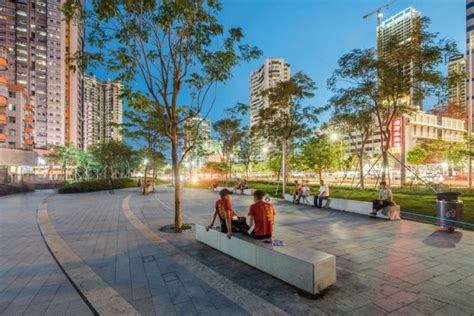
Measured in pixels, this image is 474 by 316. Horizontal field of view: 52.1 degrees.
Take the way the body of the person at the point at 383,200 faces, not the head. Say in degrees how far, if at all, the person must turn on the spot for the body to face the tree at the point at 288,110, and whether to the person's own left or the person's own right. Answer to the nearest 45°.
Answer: approximately 90° to the person's own right

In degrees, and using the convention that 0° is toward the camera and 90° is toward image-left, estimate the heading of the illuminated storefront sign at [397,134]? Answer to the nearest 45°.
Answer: approximately 0°

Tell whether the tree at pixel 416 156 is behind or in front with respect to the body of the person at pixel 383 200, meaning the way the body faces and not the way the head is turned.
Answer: behind

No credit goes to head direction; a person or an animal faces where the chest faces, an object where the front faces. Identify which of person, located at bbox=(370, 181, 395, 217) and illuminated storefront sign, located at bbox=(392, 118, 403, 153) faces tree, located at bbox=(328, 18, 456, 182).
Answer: the illuminated storefront sign

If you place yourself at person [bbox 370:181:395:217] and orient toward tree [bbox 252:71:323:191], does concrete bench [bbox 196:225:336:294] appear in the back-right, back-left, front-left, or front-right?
back-left

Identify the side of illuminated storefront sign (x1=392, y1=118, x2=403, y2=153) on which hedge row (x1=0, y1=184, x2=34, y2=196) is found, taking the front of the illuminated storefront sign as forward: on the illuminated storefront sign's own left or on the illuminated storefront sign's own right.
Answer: on the illuminated storefront sign's own right

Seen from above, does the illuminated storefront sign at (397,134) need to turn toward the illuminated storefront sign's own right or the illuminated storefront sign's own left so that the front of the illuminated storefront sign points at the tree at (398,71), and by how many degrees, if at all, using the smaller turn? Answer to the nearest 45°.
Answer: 0° — it already faces it

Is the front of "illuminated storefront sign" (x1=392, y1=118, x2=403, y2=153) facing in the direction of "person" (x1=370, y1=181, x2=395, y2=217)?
yes
